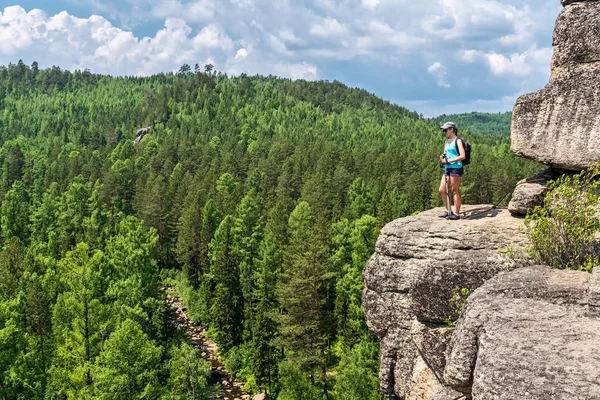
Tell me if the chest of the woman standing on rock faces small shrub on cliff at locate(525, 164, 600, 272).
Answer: no

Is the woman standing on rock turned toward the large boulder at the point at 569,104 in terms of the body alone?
no

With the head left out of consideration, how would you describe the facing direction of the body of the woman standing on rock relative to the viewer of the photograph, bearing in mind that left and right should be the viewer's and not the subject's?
facing the viewer and to the left of the viewer

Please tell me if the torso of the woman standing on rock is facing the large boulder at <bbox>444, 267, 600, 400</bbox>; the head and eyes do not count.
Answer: no
